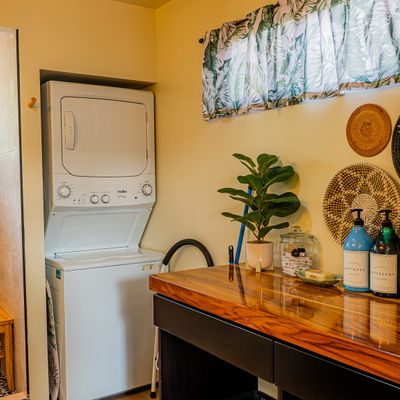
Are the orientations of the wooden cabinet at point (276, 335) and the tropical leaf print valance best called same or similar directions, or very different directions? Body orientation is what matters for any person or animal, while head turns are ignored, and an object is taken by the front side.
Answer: same or similar directions

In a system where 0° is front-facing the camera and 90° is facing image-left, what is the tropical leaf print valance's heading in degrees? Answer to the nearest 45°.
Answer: approximately 45°

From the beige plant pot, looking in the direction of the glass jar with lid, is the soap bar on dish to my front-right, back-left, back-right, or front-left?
front-right

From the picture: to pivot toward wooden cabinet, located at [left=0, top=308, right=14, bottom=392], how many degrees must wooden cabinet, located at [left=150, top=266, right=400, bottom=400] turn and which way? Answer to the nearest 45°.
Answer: approximately 90° to its right

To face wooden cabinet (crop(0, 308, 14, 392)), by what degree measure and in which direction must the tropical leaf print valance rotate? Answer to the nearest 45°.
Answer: approximately 45° to its right

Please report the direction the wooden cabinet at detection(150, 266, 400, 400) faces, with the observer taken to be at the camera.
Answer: facing the viewer and to the left of the viewer

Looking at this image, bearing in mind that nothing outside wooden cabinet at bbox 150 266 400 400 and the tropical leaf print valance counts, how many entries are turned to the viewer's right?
0
